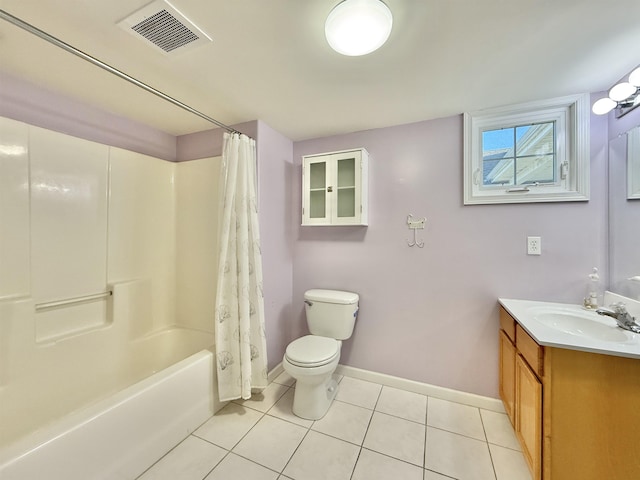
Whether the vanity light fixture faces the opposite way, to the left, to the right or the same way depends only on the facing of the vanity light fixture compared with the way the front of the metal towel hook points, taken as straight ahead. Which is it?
to the right

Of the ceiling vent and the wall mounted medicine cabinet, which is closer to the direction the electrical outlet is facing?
the ceiling vent

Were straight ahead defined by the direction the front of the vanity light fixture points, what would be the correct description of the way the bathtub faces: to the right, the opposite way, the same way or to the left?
the opposite way

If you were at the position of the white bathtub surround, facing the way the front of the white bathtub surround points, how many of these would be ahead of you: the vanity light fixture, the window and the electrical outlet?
3

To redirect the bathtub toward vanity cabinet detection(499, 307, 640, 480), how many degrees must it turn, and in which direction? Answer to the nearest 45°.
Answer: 0° — it already faces it

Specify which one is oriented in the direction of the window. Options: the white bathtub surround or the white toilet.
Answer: the white bathtub surround

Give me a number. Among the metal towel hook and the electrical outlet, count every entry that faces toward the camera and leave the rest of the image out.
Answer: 2

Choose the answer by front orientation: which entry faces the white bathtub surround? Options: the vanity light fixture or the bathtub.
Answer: the vanity light fixture

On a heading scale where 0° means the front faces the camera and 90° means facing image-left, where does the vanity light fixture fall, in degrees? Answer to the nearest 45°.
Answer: approximately 45°

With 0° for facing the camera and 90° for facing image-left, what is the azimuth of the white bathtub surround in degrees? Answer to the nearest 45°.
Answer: approximately 315°

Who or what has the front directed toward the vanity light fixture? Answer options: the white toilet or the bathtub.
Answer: the bathtub

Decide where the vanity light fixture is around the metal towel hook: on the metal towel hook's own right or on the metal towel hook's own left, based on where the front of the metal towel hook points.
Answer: on the metal towel hook's own left

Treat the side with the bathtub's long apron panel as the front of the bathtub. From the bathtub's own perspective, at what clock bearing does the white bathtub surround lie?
The white bathtub surround is roughly at 7 o'clock from the bathtub.

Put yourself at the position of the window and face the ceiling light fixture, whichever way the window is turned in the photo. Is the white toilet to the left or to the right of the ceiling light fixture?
right

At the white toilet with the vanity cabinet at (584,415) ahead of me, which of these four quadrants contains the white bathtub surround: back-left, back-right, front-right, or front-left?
back-right
